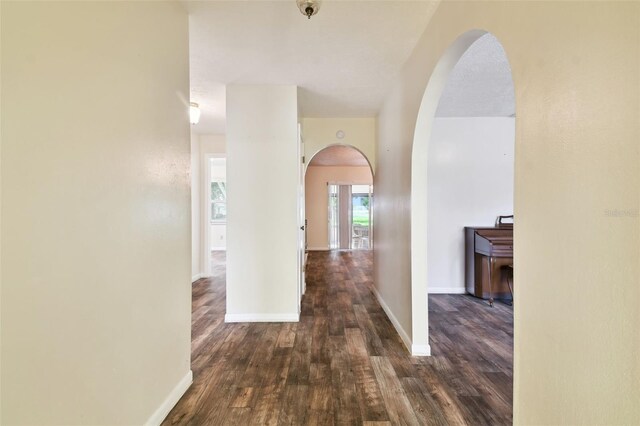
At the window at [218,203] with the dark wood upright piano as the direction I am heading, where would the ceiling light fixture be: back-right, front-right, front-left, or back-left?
front-right

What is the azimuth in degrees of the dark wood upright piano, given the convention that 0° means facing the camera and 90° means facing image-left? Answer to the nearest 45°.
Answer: approximately 315°

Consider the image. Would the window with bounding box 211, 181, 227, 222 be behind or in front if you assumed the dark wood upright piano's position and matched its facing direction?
behind

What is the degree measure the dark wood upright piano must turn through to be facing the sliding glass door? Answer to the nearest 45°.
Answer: approximately 180°

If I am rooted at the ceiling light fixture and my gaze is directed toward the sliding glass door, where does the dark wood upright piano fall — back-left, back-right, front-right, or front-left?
front-right
